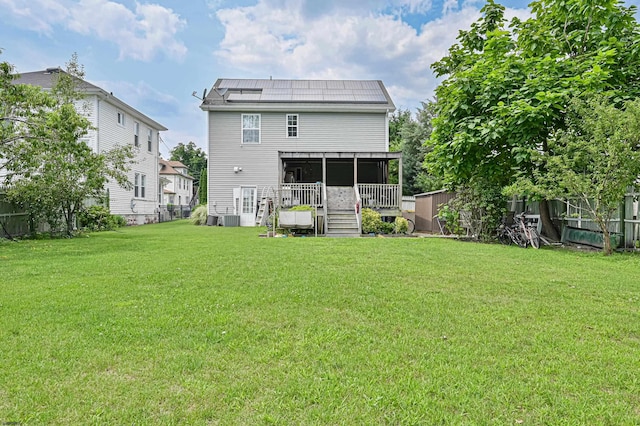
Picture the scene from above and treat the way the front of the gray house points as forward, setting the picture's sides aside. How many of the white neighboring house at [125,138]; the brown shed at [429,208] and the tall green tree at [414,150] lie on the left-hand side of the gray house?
1

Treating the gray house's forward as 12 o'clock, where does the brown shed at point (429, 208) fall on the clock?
The brown shed is roughly at 4 o'clock from the gray house.

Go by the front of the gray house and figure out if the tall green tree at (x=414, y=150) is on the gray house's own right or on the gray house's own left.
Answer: on the gray house's own right

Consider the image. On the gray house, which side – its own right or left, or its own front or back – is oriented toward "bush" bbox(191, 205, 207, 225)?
left

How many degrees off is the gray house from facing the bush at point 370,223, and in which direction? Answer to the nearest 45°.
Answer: approximately 135° to its right

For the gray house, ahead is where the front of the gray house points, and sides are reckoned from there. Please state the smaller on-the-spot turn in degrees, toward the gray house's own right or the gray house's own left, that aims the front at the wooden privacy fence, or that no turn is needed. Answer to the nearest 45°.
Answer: approximately 135° to the gray house's own left

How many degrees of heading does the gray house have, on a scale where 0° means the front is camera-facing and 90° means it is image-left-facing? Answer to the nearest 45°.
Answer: approximately 180°

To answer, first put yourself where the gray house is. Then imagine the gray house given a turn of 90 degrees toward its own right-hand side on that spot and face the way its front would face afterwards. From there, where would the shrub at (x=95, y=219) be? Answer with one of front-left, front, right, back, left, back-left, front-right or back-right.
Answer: back-right

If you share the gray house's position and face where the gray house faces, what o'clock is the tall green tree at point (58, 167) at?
The tall green tree is roughly at 7 o'clock from the gray house.
